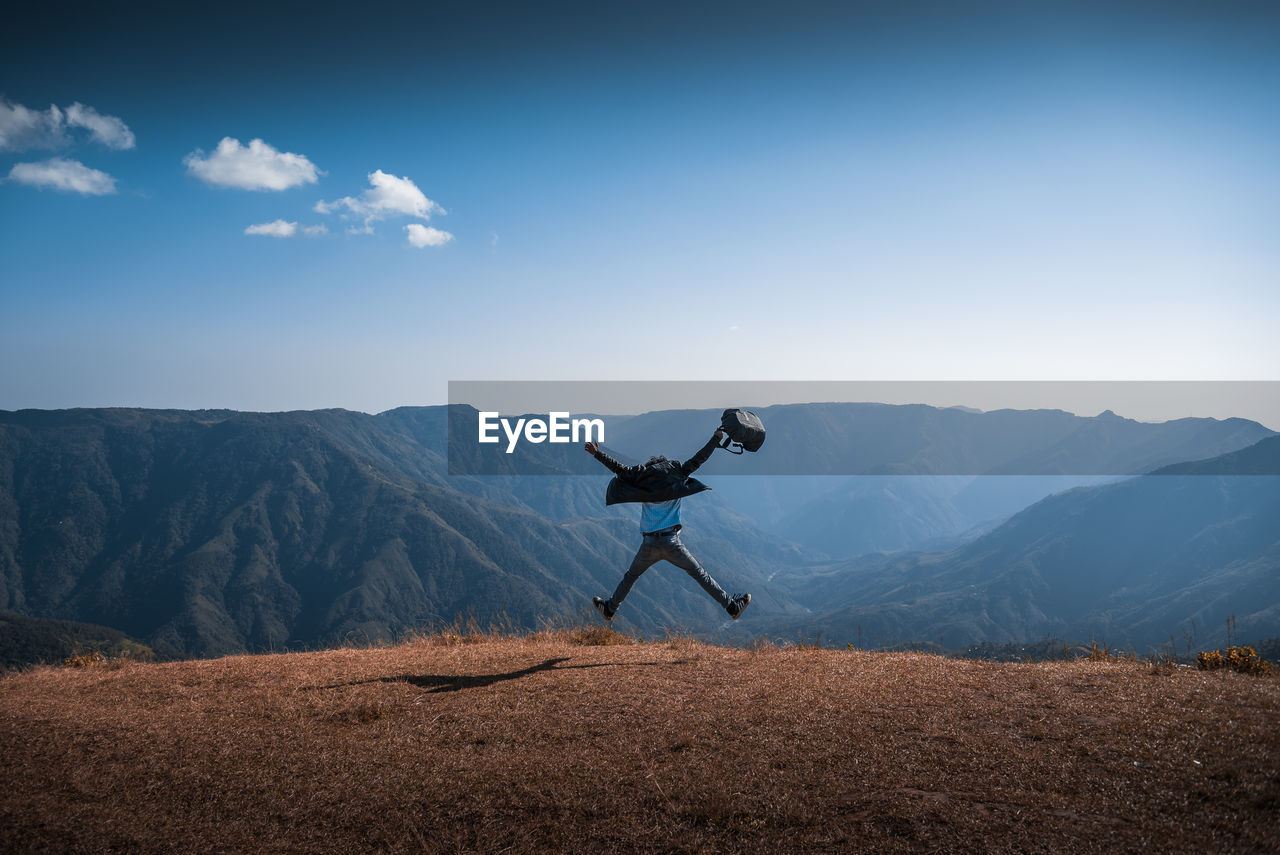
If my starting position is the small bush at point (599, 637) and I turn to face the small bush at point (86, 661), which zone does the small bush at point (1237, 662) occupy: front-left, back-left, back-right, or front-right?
back-left

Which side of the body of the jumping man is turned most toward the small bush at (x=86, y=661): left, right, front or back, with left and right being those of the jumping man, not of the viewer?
left

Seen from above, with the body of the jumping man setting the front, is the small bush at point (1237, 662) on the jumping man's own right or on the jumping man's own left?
on the jumping man's own right

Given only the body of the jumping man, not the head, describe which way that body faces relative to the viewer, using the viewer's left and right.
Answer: facing away from the viewer
